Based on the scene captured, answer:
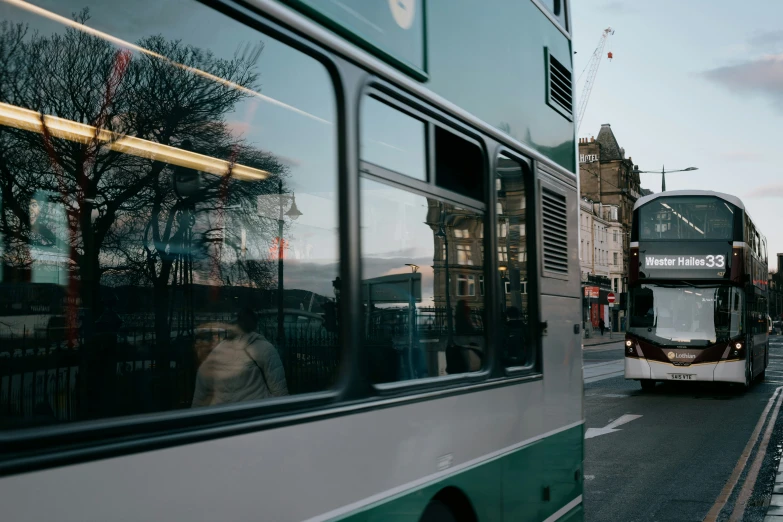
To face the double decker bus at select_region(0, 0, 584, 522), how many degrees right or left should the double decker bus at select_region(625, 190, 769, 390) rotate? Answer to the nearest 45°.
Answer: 0° — it already faces it

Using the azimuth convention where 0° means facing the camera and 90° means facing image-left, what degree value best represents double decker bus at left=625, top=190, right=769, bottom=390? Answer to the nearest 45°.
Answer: approximately 0°
